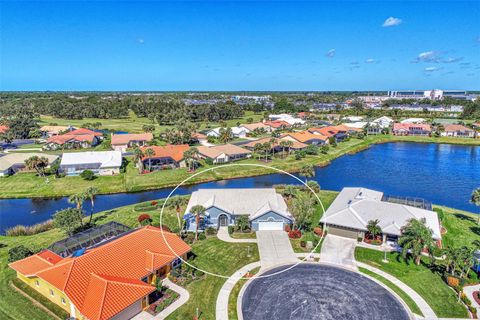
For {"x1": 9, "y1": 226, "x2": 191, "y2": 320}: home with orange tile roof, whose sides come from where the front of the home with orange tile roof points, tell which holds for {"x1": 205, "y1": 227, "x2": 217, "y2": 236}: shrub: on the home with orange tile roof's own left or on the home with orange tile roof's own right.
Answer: on the home with orange tile roof's own left

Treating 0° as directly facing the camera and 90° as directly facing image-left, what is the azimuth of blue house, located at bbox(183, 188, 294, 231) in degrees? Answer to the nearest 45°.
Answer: approximately 0°

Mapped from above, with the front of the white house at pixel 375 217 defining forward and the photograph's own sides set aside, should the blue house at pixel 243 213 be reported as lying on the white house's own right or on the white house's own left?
on the white house's own right

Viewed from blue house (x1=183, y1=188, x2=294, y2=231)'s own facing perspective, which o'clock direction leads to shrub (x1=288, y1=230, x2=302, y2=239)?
The shrub is roughly at 10 o'clock from the blue house.

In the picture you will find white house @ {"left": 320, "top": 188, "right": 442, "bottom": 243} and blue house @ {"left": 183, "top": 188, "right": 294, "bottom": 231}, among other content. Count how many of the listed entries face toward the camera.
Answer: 2

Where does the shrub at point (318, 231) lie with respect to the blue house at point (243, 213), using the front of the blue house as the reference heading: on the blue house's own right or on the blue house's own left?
on the blue house's own left

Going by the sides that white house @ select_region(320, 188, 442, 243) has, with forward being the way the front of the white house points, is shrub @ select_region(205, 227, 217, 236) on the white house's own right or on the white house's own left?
on the white house's own right

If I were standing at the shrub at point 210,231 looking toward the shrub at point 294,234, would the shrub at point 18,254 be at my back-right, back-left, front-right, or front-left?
back-right

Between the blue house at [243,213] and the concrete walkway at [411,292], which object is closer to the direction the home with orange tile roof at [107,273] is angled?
the concrete walkway

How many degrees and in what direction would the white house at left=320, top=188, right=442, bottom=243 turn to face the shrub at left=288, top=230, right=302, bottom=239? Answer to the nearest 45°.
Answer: approximately 45° to its right

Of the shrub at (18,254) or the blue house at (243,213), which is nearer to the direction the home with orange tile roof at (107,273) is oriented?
the blue house
